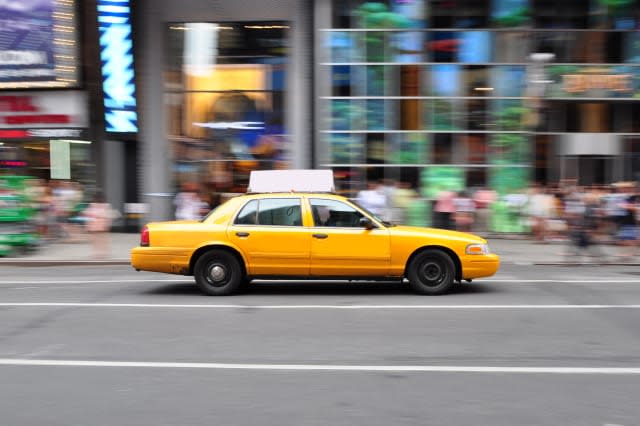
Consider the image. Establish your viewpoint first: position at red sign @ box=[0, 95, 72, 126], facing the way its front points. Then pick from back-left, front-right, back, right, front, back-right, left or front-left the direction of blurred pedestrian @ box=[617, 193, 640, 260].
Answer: front-left

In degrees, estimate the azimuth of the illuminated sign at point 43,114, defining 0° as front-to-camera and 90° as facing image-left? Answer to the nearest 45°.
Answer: approximately 0°

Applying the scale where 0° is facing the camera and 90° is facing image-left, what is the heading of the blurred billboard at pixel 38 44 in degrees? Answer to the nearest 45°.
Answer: approximately 0°

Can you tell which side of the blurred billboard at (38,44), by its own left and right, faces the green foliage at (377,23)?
left

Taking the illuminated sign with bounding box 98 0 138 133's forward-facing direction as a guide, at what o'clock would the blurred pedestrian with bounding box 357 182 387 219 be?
The blurred pedestrian is roughly at 10 o'clock from the illuminated sign.

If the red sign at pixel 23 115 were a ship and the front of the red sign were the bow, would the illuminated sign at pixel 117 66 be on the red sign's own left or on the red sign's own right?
on the red sign's own left

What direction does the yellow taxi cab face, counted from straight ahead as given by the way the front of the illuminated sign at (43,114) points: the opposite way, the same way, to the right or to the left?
to the left
